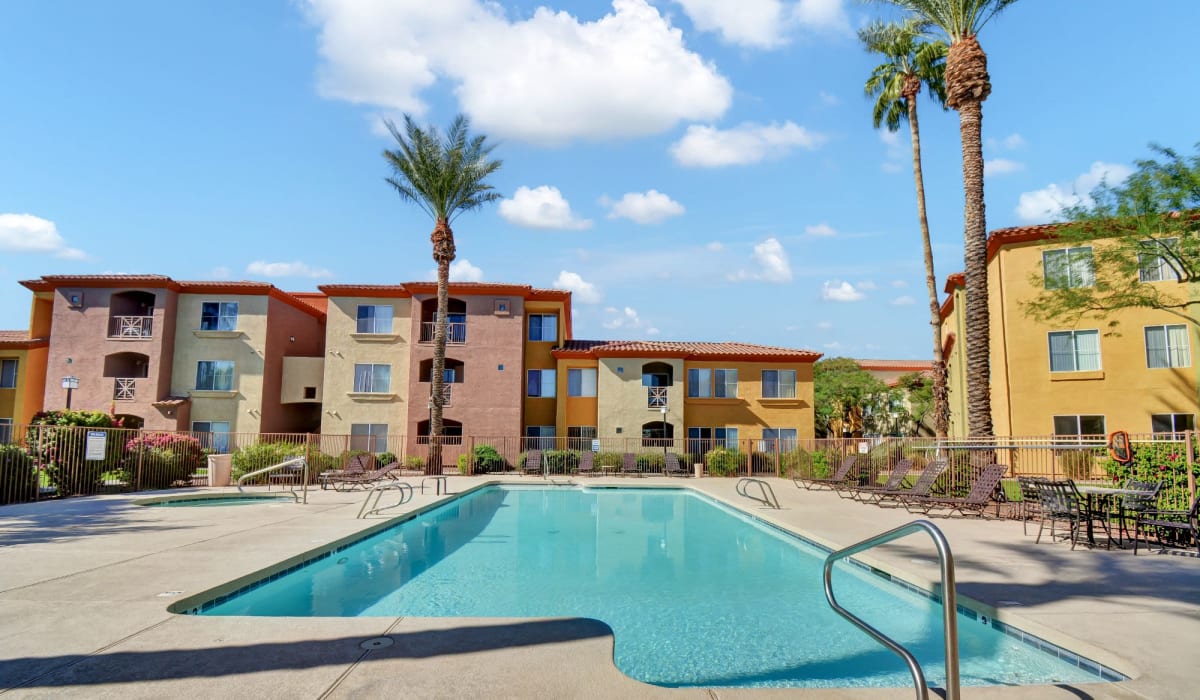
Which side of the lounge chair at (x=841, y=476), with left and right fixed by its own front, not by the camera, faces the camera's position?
left

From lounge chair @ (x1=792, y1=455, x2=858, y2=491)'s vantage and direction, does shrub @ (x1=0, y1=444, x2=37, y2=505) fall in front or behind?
in front

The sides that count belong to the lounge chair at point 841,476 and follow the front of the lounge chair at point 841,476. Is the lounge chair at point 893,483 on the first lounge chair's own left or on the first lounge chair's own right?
on the first lounge chair's own left

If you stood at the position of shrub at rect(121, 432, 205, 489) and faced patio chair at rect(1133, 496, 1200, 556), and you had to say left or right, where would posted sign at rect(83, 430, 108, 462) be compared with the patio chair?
right

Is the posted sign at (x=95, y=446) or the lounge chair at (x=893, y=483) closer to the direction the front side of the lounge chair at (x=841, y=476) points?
the posted sign

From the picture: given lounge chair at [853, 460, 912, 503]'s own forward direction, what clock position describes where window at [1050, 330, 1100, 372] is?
The window is roughly at 4 o'clock from the lounge chair.

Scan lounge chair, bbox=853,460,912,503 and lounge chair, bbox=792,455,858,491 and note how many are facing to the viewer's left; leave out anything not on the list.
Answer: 2

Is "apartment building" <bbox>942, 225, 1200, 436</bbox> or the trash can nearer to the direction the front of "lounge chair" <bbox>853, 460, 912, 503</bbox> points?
the trash can

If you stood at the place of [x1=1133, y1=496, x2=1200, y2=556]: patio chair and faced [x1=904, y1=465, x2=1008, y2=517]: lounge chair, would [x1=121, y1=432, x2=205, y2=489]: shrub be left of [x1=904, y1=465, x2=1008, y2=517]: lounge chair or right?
left

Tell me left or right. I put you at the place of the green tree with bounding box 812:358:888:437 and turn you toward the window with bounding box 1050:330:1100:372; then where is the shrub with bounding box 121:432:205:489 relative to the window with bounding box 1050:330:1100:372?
right

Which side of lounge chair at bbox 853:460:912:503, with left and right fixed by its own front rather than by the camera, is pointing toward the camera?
left
